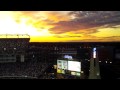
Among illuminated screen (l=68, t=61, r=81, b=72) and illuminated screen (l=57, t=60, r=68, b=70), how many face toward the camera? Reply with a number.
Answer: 2

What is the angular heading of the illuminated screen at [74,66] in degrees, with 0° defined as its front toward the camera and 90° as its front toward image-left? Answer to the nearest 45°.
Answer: approximately 0°

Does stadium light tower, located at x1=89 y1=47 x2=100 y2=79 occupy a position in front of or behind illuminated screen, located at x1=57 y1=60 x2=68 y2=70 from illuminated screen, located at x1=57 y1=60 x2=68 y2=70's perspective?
in front

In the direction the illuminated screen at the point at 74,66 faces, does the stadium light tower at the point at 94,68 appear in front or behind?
in front
